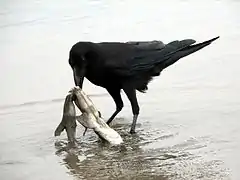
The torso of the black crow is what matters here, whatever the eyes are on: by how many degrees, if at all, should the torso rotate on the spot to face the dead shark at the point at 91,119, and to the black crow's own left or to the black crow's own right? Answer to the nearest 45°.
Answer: approximately 45° to the black crow's own left

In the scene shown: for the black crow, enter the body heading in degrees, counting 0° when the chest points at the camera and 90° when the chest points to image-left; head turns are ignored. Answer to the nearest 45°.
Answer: approximately 90°
